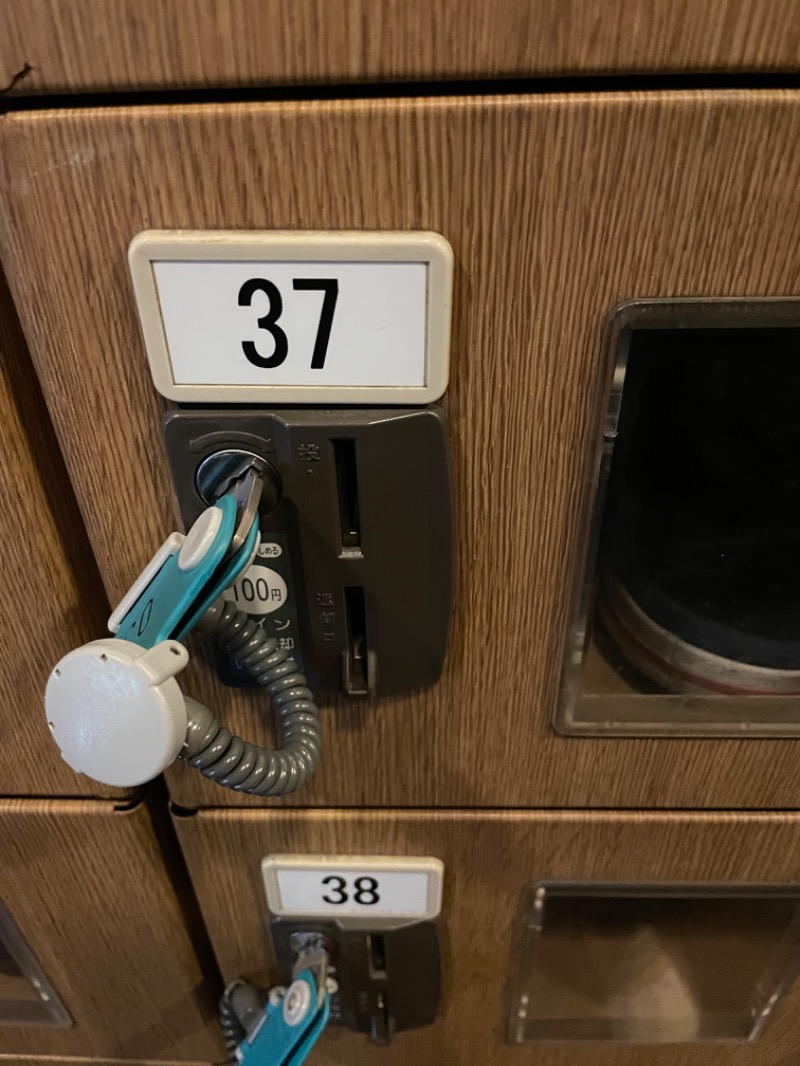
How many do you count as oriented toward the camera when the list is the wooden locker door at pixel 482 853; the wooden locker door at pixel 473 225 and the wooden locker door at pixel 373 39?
3

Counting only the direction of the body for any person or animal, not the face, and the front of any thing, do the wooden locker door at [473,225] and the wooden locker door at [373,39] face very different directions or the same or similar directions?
same or similar directions

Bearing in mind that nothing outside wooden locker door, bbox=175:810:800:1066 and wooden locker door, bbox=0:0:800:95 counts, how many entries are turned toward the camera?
2

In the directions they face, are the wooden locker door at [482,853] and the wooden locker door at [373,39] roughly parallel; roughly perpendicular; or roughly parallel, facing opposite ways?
roughly parallel

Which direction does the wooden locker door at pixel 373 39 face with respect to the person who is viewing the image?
facing the viewer

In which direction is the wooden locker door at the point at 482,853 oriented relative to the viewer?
toward the camera

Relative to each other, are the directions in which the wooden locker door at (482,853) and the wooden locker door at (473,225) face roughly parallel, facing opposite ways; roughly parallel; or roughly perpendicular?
roughly parallel
